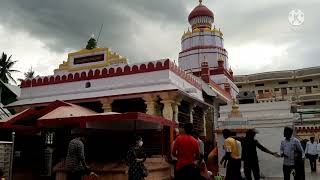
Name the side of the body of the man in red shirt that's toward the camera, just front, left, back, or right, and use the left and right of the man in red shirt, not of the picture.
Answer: back

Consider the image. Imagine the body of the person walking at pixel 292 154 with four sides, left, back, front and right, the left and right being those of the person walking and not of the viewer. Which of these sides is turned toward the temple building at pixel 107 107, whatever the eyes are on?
right

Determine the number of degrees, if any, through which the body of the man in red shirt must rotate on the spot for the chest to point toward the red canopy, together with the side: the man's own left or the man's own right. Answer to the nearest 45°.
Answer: approximately 45° to the man's own left

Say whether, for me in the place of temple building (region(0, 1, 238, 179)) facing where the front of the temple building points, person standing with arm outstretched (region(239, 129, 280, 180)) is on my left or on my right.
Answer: on my left

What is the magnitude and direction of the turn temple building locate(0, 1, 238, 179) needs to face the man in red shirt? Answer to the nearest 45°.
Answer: approximately 45° to its left

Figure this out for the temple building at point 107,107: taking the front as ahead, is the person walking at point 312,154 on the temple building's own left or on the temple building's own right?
on the temple building's own left

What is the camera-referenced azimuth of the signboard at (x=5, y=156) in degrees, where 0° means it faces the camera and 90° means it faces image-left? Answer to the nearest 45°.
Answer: approximately 0°

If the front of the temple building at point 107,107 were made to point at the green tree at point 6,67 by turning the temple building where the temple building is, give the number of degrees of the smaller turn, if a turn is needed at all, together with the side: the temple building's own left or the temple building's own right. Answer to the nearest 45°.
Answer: approximately 90° to the temple building's own right

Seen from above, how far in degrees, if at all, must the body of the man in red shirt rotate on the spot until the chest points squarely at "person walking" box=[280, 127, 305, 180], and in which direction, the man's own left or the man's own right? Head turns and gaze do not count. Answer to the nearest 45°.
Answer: approximately 45° to the man's own right

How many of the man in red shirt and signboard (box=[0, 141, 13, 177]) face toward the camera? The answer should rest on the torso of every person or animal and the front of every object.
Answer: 1
